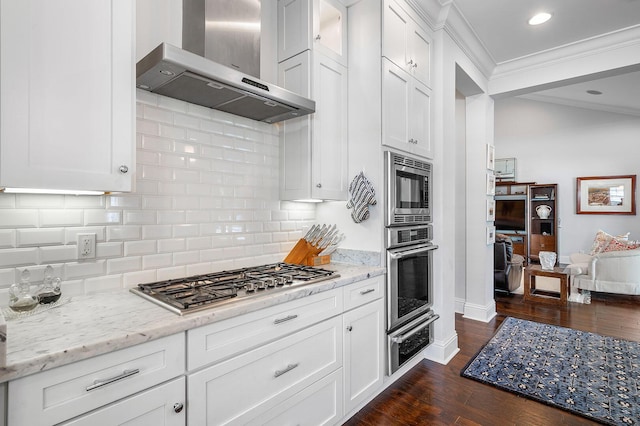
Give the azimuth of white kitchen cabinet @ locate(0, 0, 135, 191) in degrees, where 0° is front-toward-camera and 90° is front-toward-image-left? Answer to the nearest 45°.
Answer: approximately 0°

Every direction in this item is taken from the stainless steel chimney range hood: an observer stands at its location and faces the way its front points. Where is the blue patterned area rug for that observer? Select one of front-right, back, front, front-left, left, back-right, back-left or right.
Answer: front-left

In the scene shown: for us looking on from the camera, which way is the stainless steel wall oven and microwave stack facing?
facing the viewer and to the right of the viewer

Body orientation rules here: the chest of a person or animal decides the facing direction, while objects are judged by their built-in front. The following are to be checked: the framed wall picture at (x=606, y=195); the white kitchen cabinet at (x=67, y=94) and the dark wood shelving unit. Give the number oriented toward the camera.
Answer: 3

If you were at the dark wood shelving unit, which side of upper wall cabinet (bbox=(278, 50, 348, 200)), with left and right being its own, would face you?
left

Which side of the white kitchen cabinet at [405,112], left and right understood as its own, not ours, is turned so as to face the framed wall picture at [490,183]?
left

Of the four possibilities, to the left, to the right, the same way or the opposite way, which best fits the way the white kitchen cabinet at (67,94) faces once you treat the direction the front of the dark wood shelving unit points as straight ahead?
to the left

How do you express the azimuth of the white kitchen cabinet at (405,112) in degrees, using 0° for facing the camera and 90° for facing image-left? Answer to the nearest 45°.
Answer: approximately 315°

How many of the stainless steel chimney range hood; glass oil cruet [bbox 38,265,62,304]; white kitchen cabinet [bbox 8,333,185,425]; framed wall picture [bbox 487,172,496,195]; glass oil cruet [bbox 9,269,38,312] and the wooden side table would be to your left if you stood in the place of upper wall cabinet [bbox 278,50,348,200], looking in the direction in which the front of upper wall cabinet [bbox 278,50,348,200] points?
2

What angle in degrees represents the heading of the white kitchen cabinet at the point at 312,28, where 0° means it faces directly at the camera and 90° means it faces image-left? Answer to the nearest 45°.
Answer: approximately 315°
